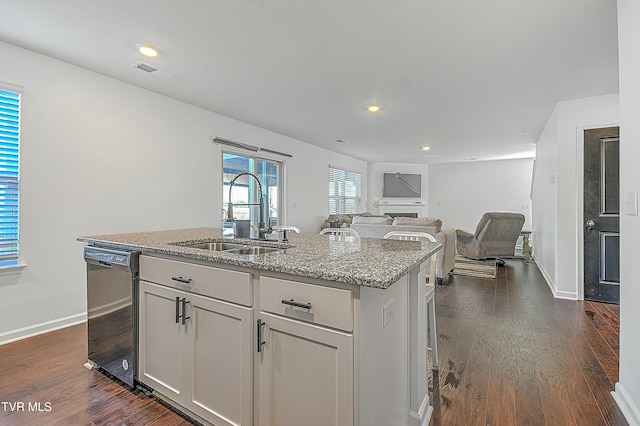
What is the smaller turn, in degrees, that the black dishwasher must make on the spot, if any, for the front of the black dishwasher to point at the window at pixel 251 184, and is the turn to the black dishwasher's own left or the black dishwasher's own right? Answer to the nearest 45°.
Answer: approximately 180°

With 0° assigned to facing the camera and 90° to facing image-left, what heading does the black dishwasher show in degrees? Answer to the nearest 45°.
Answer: approximately 45°

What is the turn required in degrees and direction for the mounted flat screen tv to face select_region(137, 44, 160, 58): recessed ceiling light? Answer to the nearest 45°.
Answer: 0° — it already faces it

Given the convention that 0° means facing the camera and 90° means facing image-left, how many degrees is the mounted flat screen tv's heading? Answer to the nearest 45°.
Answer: approximately 0°

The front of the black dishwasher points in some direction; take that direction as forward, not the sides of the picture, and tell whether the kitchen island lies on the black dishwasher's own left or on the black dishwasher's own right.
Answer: on the black dishwasher's own left

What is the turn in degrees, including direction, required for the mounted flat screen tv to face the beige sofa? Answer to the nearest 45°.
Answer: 0° — it already faces it

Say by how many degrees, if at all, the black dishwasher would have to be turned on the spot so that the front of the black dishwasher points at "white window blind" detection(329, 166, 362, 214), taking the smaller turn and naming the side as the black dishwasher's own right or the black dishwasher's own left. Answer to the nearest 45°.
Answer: approximately 180°
